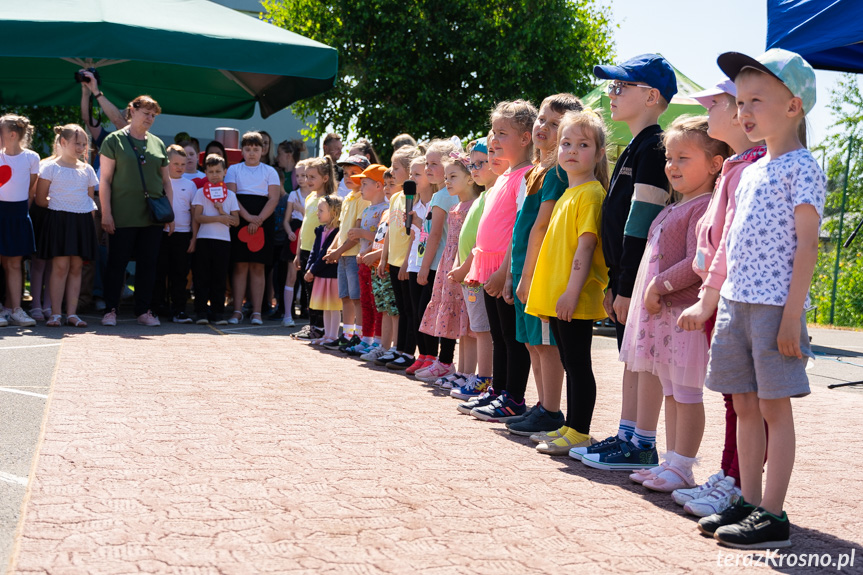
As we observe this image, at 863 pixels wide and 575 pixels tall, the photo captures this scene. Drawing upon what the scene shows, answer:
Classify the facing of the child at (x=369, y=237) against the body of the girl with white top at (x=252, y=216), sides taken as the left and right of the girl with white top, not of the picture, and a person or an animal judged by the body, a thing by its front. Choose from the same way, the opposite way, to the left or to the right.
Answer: to the right

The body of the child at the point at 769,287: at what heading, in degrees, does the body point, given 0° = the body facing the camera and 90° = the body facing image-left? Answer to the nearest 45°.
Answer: approximately 45°

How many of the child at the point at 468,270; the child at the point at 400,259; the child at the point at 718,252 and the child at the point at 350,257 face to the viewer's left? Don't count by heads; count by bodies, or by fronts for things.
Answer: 4

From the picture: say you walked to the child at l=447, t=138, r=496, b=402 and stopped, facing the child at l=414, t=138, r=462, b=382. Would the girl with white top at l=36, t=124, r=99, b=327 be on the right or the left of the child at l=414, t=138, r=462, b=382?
left

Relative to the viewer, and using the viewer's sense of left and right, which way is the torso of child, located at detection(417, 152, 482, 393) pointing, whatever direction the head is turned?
facing the viewer and to the left of the viewer

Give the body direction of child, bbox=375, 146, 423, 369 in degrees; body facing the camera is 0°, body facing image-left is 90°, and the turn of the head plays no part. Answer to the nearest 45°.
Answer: approximately 90°

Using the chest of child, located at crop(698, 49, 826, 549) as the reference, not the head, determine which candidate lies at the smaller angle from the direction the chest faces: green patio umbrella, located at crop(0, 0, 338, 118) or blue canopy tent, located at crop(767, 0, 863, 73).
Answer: the green patio umbrella

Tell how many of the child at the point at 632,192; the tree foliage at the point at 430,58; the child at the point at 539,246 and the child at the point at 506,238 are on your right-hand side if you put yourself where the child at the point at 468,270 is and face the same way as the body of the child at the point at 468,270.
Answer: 1

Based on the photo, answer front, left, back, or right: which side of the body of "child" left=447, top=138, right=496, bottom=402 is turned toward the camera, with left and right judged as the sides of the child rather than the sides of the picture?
left

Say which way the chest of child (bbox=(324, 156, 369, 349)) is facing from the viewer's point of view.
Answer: to the viewer's left

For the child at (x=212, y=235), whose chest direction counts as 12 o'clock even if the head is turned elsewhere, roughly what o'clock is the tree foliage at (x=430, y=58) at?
The tree foliage is roughly at 7 o'clock from the child.

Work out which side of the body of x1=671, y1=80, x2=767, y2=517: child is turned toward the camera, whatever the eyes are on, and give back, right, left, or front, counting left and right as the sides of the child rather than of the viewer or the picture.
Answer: left

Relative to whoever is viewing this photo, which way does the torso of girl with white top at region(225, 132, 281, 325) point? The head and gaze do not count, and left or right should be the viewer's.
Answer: facing the viewer

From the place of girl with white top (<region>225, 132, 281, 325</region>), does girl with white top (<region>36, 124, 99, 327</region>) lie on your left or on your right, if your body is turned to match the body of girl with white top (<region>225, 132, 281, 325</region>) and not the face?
on your right

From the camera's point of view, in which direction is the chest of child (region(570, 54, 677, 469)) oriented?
to the viewer's left

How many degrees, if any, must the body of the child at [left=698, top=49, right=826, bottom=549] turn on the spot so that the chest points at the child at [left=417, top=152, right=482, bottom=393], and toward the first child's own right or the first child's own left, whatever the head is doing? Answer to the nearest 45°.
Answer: approximately 90° to the first child's own right

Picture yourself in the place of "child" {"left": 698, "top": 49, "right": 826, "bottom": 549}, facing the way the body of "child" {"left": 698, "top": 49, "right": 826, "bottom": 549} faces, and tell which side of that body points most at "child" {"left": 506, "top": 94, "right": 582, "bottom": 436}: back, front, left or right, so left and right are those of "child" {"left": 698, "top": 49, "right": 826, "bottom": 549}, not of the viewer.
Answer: right

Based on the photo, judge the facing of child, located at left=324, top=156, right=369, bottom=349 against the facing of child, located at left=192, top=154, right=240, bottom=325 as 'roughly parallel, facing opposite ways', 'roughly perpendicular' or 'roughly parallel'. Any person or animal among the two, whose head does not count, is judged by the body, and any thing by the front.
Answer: roughly perpendicular
